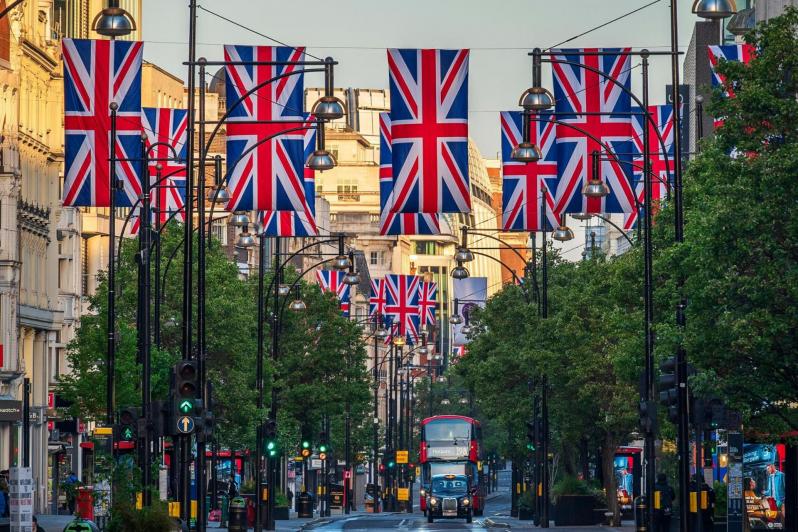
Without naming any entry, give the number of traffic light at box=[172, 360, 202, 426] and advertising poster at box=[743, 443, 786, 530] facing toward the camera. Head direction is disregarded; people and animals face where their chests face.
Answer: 2

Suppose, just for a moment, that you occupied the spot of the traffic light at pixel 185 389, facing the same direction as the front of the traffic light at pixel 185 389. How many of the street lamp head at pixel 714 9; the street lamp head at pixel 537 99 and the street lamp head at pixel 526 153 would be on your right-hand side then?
0

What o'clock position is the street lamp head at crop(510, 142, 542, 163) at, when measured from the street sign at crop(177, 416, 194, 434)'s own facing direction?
The street lamp head is roughly at 9 o'clock from the street sign.

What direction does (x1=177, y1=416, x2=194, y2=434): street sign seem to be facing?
toward the camera

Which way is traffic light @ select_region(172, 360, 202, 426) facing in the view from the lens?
facing the viewer

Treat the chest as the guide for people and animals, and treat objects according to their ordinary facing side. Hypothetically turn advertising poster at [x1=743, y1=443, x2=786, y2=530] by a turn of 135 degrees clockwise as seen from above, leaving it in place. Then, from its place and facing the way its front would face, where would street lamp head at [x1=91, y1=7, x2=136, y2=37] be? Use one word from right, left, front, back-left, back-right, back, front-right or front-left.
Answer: left

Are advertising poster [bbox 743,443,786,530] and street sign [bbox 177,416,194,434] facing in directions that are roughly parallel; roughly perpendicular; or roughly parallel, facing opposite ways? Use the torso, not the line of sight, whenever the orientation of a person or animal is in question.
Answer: roughly parallel

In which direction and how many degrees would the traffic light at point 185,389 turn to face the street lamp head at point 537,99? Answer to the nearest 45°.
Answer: approximately 90° to its left

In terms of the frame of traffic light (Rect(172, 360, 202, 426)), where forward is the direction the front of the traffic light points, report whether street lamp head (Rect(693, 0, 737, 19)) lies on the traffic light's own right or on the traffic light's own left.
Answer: on the traffic light's own left

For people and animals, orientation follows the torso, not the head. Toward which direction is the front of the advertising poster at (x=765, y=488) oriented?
toward the camera

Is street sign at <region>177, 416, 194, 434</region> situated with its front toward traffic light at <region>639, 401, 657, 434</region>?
no

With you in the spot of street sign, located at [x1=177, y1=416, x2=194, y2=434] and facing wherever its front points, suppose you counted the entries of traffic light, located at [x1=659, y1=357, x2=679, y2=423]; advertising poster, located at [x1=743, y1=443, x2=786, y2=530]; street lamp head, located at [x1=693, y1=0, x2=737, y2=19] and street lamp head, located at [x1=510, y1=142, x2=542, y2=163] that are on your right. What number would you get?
0

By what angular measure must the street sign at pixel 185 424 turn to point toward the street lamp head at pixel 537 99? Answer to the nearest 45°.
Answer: approximately 90° to its left
